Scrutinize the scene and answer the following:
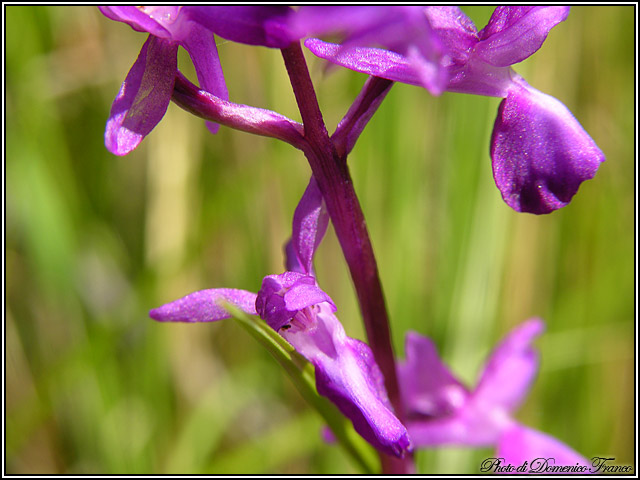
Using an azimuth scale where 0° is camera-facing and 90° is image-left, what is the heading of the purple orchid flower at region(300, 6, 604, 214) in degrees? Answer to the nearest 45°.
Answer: approximately 270°
